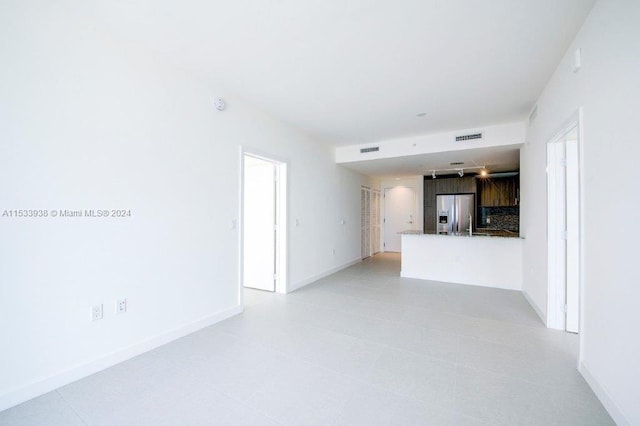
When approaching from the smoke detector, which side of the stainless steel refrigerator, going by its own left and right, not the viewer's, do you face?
front

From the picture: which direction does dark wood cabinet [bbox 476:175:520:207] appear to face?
toward the camera

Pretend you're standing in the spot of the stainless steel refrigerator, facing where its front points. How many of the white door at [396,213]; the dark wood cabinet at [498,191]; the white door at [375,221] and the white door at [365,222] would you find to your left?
1

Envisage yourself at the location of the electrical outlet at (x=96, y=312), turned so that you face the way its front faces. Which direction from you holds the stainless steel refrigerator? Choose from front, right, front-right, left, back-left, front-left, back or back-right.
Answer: front-left

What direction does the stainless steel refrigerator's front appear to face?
toward the camera

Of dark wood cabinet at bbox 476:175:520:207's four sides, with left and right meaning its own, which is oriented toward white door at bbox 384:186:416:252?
right

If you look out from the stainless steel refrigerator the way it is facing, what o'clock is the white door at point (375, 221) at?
The white door is roughly at 3 o'clock from the stainless steel refrigerator.

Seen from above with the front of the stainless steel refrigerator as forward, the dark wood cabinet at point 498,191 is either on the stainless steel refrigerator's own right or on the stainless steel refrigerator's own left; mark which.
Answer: on the stainless steel refrigerator's own left

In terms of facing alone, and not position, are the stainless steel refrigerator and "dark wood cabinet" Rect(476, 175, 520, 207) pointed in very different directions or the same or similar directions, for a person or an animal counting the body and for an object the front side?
same or similar directions

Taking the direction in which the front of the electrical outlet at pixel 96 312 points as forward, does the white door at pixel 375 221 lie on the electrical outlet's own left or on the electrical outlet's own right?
on the electrical outlet's own left

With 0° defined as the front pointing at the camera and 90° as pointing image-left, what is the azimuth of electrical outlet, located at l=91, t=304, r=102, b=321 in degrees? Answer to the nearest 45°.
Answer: approximately 315°

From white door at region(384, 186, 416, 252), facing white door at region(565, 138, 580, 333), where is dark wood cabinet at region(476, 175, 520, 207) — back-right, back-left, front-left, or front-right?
front-left

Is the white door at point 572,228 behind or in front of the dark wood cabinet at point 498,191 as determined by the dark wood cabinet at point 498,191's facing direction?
in front

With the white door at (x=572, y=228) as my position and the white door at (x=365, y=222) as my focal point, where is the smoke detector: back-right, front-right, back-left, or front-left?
front-left

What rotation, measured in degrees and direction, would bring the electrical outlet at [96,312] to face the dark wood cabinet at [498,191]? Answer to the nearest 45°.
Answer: approximately 45° to its left
